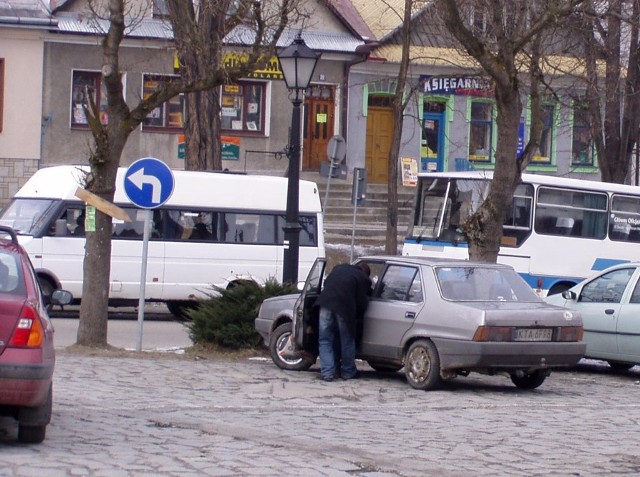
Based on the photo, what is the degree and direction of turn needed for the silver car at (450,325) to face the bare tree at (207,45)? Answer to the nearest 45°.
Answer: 0° — it already faces it

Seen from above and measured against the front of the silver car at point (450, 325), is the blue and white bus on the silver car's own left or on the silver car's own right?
on the silver car's own right

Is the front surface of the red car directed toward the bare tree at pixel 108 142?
yes

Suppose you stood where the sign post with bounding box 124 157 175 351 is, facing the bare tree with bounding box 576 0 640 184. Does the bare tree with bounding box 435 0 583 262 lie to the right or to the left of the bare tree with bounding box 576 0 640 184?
right

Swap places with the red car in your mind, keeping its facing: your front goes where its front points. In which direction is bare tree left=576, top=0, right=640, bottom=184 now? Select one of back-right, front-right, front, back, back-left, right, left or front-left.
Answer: front-right

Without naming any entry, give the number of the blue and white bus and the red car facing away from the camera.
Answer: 1

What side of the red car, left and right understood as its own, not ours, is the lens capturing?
back

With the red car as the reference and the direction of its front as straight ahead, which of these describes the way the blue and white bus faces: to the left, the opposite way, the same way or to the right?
to the left

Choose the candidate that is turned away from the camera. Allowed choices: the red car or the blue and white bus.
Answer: the red car

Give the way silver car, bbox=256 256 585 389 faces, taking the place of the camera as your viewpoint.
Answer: facing away from the viewer and to the left of the viewer

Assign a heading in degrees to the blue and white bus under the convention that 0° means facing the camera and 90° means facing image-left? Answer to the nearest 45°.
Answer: approximately 45°

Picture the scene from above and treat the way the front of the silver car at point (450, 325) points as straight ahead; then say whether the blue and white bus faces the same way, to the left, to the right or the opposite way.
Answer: to the left
